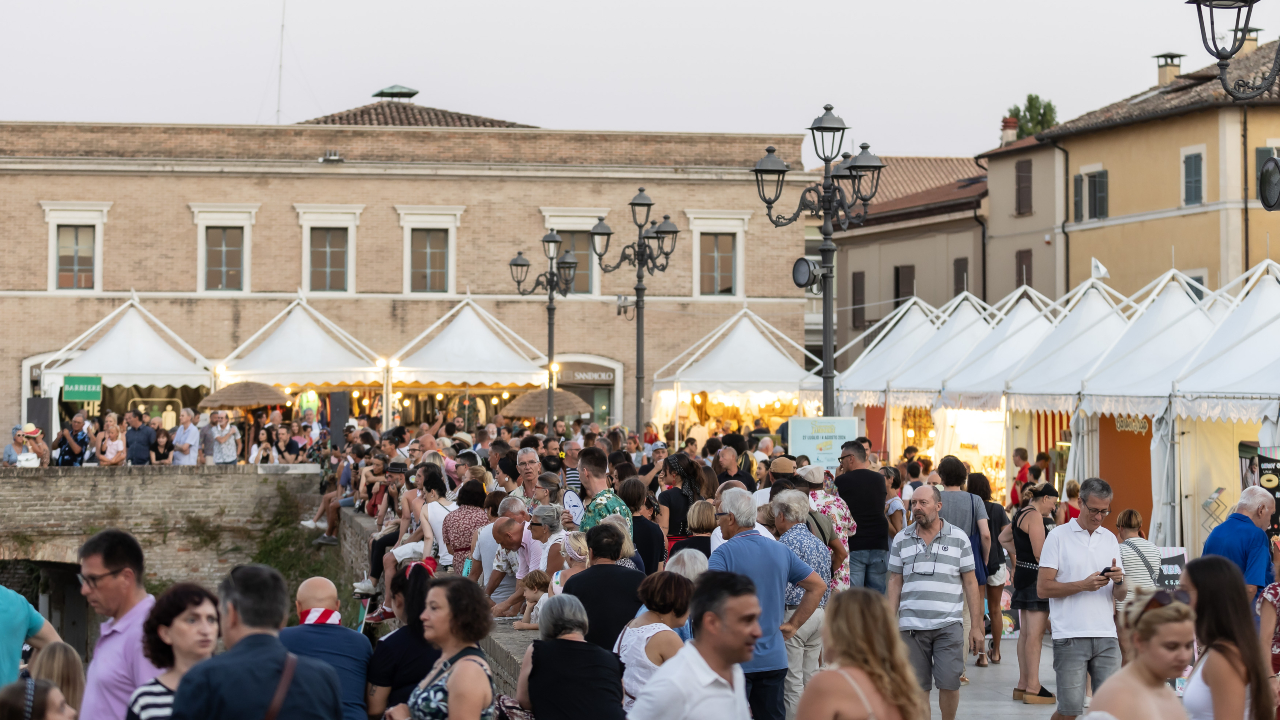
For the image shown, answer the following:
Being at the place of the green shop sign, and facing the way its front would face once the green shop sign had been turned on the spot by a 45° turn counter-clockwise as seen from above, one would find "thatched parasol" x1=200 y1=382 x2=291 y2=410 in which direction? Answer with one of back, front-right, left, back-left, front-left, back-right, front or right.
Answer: front

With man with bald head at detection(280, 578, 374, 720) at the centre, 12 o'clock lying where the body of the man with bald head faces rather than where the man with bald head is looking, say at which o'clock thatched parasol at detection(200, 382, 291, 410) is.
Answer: The thatched parasol is roughly at 12 o'clock from the man with bald head.

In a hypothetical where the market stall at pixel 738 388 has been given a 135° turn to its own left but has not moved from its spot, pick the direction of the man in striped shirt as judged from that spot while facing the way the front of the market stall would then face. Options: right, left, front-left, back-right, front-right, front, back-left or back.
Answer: back-right

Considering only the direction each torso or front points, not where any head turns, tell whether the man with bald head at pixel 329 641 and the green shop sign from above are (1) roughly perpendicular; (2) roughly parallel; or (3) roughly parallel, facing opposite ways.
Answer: roughly parallel, facing opposite ways

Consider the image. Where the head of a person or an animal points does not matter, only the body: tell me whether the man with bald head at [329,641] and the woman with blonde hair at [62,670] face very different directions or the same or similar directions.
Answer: same or similar directions

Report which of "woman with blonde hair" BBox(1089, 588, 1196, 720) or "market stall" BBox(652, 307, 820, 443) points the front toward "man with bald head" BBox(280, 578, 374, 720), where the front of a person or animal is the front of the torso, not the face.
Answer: the market stall

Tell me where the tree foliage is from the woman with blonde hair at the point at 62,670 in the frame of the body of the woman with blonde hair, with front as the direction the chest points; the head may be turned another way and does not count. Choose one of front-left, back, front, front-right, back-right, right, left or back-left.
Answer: front-right

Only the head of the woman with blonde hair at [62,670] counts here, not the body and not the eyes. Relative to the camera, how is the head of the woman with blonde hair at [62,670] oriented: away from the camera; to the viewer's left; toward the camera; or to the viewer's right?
away from the camera

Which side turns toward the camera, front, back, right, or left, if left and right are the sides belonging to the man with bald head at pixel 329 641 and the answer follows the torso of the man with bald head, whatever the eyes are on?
back

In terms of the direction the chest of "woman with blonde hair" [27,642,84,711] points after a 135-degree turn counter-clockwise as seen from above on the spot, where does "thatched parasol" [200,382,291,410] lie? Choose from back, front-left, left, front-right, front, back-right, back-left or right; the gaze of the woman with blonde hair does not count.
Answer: back-right

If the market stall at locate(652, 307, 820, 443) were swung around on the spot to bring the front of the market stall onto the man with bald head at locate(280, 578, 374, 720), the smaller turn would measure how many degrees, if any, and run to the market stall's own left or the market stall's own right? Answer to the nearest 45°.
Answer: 0° — it already faces them

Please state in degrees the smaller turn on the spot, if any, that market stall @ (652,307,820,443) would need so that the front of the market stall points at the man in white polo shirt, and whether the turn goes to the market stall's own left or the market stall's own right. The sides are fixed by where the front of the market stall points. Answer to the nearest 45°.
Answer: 0° — it already faces them

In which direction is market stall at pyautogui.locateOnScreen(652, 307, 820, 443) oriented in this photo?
toward the camera

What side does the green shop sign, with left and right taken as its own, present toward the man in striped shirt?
front

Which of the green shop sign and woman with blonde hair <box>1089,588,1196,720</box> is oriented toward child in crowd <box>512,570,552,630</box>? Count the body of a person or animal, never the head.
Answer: the green shop sign

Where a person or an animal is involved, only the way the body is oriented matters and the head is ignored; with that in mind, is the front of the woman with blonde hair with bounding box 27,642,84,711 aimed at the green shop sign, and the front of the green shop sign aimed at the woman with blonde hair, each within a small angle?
yes

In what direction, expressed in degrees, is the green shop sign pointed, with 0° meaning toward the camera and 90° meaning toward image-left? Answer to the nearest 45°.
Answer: approximately 0°

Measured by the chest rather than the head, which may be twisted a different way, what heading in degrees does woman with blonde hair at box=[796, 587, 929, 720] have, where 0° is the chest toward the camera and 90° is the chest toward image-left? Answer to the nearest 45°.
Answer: approximately 135°

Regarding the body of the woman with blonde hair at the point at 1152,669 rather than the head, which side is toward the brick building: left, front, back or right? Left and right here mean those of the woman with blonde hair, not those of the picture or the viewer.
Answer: back

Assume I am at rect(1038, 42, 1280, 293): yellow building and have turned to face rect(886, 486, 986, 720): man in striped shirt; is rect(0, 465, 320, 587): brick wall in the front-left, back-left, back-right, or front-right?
front-right

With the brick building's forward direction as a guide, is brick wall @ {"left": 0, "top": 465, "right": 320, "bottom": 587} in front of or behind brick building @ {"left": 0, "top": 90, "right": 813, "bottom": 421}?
in front

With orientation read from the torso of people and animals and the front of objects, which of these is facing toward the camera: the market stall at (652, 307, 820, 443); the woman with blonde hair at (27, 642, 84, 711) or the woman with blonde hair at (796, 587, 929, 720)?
the market stall
